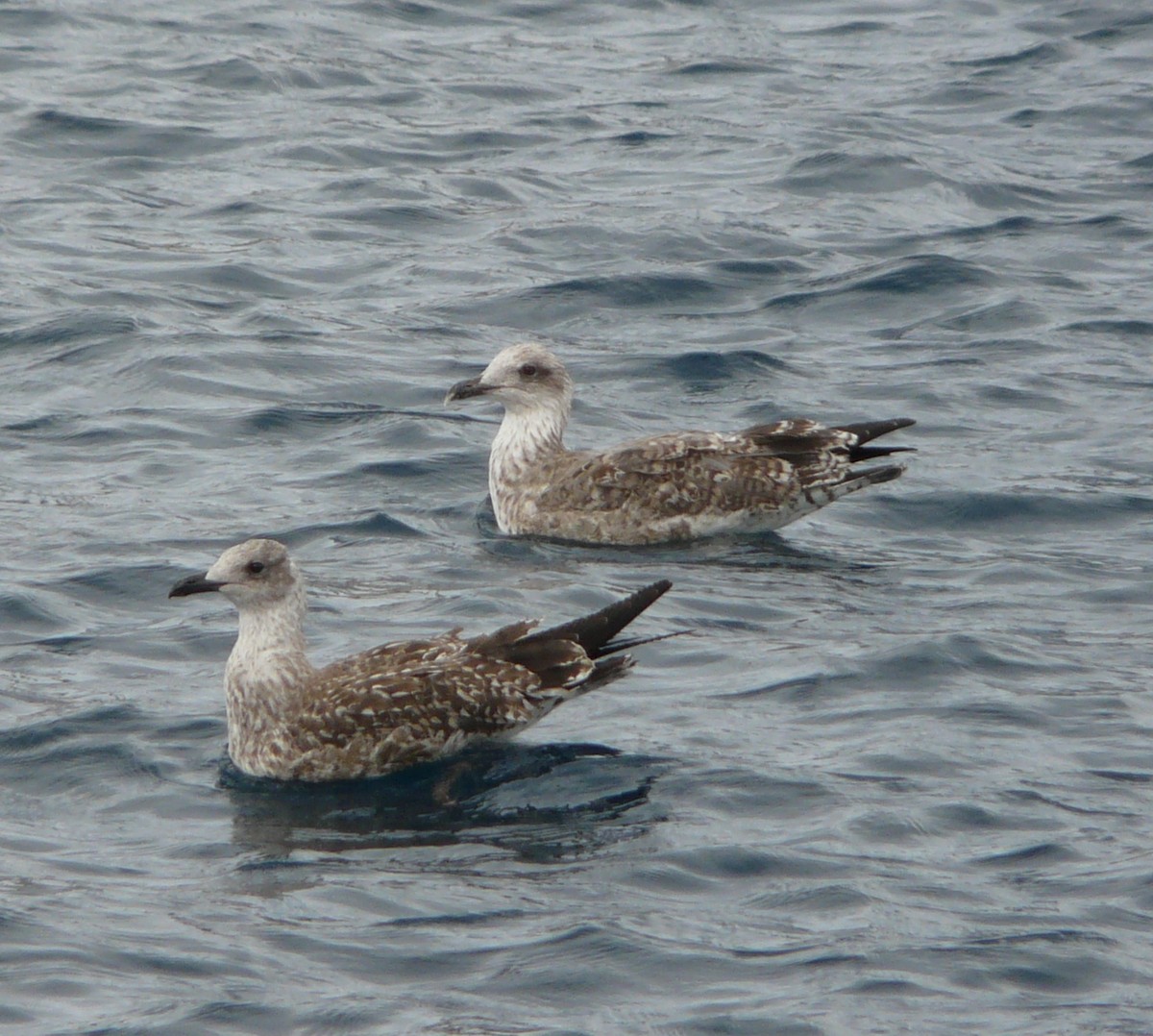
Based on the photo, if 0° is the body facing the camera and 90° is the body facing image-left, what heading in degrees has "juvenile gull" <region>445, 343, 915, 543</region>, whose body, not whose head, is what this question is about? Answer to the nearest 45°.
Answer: approximately 90°

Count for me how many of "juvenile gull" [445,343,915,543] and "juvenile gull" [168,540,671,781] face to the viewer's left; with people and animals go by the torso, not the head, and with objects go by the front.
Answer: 2

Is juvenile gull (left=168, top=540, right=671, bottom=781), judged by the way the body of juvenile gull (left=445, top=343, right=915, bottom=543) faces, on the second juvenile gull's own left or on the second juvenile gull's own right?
on the second juvenile gull's own left

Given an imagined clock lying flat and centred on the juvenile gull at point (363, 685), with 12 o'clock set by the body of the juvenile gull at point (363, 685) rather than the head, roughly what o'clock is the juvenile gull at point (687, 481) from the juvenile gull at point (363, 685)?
the juvenile gull at point (687, 481) is roughly at 4 o'clock from the juvenile gull at point (363, 685).

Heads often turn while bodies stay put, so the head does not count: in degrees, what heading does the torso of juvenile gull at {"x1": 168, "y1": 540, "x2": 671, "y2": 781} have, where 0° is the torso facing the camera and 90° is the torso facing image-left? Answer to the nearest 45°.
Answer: approximately 90°
